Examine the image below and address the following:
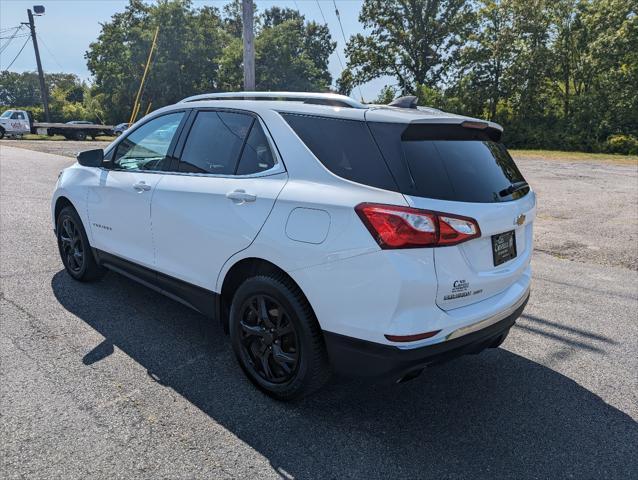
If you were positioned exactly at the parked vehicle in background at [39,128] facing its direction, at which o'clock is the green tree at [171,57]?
The green tree is roughly at 5 o'clock from the parked vehicle in background.

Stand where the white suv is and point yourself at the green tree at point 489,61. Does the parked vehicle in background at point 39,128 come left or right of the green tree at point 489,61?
left

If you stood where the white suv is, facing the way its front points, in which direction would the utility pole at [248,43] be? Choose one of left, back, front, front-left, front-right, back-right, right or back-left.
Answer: front-right

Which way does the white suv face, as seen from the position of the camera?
facing away from the viewer and to the left of the viewer

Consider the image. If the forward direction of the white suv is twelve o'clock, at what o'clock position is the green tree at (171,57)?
The green tree is roughly at 1 o'clock from the white suv.

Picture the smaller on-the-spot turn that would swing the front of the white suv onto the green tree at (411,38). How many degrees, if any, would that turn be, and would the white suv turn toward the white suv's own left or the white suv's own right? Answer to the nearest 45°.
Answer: approximately 45° to the white suv's own right

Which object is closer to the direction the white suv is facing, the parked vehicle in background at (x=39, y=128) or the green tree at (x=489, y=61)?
the parked vehicle in background

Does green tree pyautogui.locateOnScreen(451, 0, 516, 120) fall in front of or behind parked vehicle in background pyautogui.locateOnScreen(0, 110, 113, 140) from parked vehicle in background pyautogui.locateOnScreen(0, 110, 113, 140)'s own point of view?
behind

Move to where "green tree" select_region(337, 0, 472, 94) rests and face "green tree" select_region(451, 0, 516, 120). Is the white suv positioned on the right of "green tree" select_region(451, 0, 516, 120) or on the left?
right

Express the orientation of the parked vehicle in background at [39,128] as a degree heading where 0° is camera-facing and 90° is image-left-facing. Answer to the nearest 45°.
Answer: approximately 90°

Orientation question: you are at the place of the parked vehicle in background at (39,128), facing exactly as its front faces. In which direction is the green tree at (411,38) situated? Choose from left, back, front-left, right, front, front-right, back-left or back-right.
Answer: back
